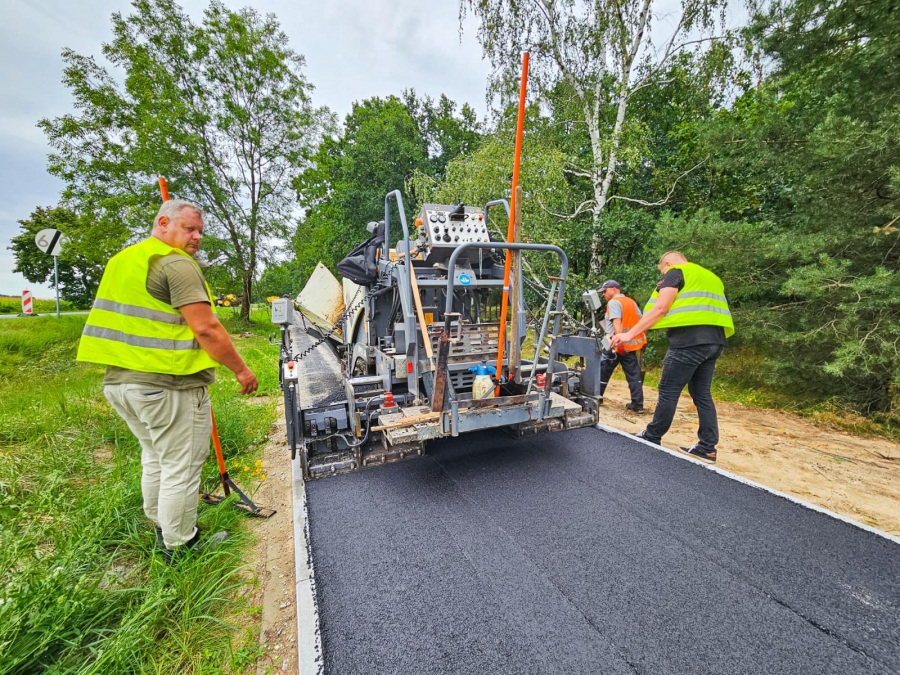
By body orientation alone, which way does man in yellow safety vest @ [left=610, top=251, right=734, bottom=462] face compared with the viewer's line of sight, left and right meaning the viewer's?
facing away from the viewer and to the left of the viewer

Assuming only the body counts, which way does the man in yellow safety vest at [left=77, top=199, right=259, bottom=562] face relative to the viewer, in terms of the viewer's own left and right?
facing away from the viewer and to the right of the viewer

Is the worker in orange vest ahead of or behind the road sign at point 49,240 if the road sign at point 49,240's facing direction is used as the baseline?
ahead

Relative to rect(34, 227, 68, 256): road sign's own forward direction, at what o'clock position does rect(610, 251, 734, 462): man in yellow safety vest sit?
The man in yellow safety vest is roughly at 11 o'clock from the road sign.

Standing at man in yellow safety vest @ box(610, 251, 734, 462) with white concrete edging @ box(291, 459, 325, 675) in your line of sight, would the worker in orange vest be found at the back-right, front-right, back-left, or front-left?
back-right

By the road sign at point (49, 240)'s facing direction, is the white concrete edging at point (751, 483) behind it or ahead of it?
ahead

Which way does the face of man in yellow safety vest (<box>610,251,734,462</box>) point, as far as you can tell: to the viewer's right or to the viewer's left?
to the viewer's left

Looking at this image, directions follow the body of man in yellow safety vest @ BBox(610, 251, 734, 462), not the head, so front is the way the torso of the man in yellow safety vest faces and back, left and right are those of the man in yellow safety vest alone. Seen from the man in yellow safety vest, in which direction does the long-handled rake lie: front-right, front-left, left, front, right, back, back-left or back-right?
left
